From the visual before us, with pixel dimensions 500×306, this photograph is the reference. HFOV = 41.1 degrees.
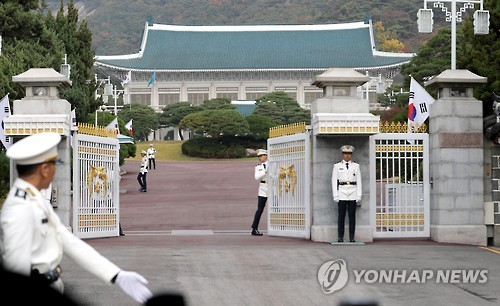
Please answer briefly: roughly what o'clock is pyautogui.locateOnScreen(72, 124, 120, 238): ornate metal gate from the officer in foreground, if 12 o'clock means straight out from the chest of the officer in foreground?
The ornate metal gate is roughly at 9 o'clock from the officer in foreground.

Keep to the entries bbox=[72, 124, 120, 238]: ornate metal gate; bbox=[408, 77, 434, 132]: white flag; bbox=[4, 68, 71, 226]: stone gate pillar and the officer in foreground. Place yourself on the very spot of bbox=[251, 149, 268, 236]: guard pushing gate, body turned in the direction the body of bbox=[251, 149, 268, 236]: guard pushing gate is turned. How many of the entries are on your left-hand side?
1

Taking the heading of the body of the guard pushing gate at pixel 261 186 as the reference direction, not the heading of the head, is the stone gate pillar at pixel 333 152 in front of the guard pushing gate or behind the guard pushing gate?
in front

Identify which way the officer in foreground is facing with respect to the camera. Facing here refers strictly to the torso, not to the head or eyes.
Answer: to the viewer's right

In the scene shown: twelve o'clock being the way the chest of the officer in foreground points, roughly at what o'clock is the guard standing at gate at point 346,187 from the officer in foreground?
The guard standing at gate is roughly at 10 o'clock from the officer in foreground.

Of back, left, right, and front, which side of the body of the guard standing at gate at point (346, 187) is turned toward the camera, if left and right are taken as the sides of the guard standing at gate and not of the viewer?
front

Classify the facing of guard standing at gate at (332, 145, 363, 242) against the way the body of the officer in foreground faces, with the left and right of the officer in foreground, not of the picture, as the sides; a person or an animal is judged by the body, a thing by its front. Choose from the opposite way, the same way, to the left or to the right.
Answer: to the right

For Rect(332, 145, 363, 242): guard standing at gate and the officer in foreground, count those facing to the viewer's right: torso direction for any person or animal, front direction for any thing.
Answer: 1

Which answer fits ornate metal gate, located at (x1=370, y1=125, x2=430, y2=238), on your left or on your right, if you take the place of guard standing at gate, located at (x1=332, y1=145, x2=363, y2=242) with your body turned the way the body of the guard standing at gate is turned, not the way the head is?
on your left
